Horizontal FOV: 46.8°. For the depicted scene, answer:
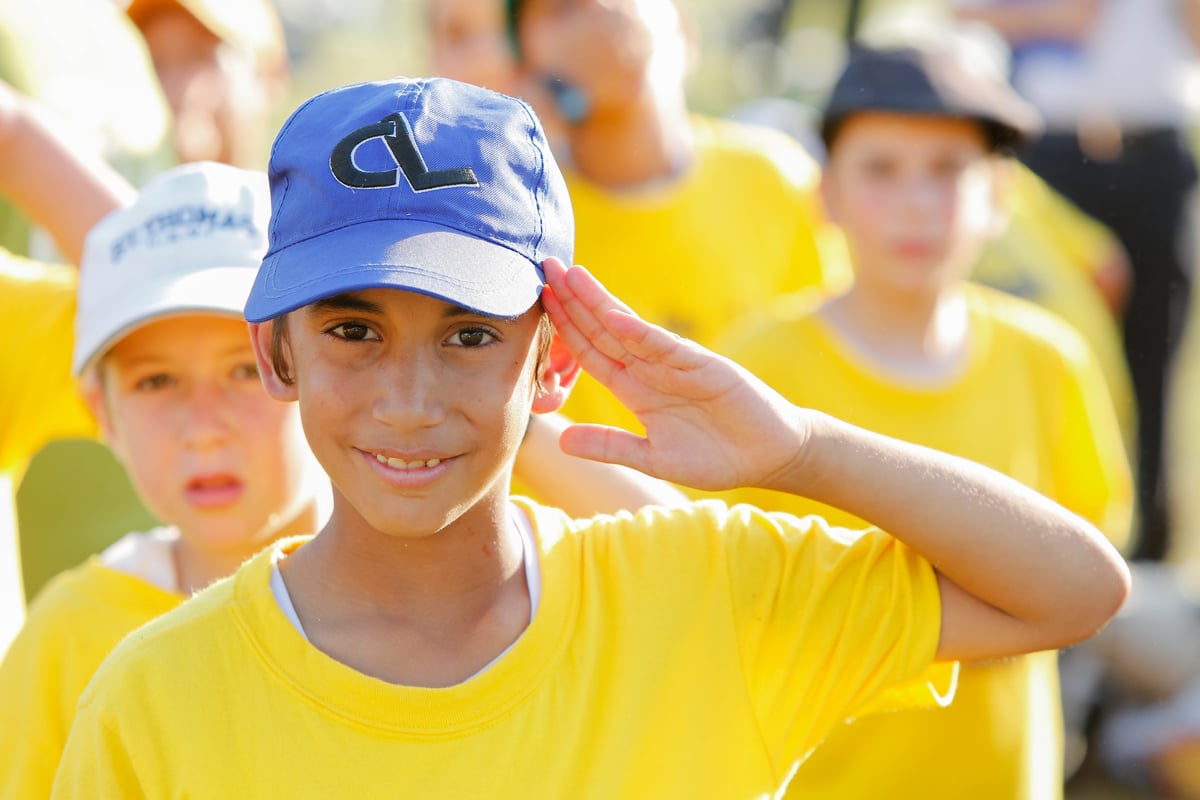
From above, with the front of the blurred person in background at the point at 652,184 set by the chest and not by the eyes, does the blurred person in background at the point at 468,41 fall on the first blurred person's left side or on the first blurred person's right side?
on the first blurred person's right side

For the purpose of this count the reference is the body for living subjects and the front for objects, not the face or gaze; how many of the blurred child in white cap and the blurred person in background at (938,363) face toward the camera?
2

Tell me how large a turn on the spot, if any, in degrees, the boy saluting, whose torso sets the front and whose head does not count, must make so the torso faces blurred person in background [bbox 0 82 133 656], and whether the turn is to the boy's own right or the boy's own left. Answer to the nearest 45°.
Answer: approximately 135° to the boy's own right

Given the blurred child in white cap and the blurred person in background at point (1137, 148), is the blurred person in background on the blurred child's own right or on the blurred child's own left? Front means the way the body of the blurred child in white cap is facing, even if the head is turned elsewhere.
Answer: on the blurred child's own left

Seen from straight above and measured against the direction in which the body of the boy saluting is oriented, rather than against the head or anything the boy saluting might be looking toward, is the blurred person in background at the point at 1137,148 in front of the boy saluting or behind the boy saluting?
behind

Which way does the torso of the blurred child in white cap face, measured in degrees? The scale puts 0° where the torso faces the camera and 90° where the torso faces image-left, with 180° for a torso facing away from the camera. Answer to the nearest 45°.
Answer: approximately 0°

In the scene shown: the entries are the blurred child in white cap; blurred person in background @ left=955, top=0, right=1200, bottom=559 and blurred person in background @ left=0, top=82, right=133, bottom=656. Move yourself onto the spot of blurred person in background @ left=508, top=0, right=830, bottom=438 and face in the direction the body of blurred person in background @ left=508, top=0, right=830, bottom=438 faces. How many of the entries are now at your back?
1
